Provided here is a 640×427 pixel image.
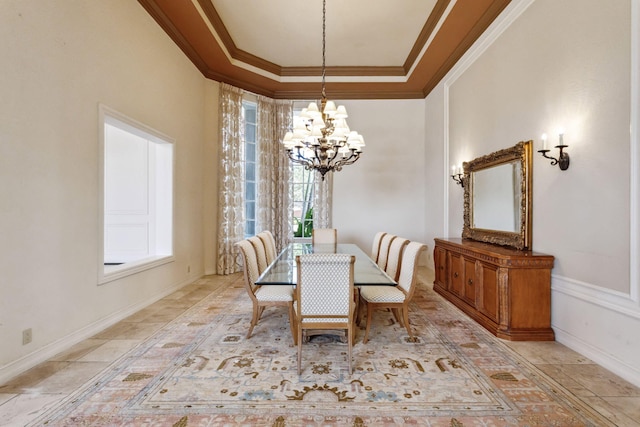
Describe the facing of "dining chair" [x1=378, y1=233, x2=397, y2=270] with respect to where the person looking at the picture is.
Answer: facing to the left of the viewer

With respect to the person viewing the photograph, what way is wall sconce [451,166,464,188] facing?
facing the viewer and to the left of the viewer

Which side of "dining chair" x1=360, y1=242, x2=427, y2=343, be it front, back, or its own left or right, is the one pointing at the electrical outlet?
front

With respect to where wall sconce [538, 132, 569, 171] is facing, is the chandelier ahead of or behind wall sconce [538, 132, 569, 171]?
ahead

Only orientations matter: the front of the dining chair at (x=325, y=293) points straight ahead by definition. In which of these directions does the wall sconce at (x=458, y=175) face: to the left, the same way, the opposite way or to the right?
to the left

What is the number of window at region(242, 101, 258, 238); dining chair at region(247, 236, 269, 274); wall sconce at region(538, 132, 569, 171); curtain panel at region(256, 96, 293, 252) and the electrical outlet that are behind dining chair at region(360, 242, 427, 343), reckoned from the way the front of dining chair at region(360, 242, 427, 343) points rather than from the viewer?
1

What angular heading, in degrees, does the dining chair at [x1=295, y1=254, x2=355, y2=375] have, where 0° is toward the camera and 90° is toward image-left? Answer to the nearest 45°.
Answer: approximately 180°

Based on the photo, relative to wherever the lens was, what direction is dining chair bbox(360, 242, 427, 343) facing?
facing to the left of the viewer

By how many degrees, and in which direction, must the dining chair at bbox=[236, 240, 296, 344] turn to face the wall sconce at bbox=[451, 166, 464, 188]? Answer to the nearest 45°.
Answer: approximately 45° to its left

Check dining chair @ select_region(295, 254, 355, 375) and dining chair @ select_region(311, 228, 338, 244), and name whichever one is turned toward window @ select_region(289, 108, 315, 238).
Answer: dining chair @ select_region(295, 254, 355, 375)

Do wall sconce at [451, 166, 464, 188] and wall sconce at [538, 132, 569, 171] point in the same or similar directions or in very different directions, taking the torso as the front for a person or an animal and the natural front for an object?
same or similar directions

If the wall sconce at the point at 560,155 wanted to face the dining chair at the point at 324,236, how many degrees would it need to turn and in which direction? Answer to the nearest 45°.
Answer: approximately 45° to its right

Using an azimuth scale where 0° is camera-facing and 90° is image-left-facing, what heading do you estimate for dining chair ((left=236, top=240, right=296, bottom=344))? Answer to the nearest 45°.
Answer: approximately 270°

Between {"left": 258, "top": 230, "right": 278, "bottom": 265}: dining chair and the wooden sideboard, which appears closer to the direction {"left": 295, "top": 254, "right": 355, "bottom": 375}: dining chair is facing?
the dining chair

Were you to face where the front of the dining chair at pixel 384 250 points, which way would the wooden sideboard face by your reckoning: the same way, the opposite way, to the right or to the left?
the same way

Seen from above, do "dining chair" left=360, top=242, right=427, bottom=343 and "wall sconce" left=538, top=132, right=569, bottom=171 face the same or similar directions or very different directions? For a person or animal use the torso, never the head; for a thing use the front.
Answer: same or similar directions

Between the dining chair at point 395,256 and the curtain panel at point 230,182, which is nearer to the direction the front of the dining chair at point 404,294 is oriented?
the curtain panel

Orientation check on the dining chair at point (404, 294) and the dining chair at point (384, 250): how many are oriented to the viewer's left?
2

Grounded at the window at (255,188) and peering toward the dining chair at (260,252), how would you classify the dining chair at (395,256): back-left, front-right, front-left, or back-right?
front-left

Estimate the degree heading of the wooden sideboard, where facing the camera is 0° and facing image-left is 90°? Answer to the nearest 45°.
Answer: approximately 90°

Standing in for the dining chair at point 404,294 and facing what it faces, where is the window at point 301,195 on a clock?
The window is roughly at 2 o'clock from the dining chair.

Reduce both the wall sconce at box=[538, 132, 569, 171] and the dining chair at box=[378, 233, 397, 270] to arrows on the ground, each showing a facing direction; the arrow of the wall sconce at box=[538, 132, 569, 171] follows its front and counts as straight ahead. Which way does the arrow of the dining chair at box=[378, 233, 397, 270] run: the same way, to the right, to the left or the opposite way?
the same way

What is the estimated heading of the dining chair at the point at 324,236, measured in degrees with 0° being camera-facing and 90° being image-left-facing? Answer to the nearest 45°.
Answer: approximately 0°
